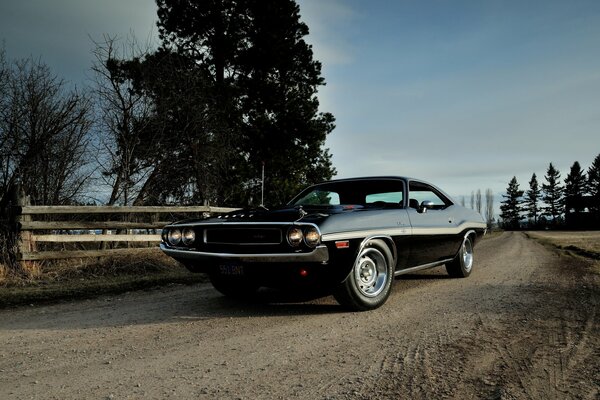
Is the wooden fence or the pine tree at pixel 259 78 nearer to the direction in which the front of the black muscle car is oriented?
the wooden fence

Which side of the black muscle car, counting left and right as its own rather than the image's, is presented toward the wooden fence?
right

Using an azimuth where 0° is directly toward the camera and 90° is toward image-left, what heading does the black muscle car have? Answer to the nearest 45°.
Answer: approximately 45°

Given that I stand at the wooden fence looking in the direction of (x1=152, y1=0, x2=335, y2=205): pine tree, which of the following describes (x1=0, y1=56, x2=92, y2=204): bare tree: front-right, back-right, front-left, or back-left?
front-left

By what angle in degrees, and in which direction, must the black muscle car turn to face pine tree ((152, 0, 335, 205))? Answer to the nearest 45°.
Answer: approximately 135° to its right

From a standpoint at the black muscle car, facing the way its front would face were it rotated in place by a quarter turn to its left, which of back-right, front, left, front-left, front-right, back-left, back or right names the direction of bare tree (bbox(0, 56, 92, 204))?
back
